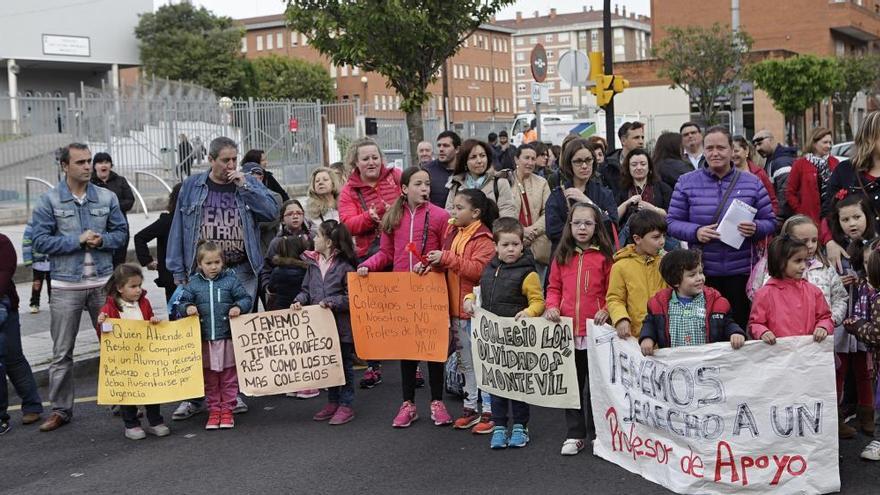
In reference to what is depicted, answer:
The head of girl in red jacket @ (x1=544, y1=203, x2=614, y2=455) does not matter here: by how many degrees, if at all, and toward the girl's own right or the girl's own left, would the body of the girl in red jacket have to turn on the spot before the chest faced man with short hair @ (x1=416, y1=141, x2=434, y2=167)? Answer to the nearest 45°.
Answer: approximately 180°

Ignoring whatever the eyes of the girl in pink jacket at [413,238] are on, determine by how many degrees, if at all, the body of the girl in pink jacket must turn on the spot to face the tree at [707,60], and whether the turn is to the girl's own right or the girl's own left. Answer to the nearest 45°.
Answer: approximately 180°

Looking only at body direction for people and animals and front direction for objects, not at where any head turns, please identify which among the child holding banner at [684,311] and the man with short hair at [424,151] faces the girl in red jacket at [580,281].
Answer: the man with short hair

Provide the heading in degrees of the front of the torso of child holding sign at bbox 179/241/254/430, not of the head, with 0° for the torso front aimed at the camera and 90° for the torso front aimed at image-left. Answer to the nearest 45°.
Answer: approximately 0°

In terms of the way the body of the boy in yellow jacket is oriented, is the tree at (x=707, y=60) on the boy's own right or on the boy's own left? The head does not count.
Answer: on the boy's own left

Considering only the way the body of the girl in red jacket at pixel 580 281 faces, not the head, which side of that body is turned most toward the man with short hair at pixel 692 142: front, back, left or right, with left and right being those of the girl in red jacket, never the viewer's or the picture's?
back
